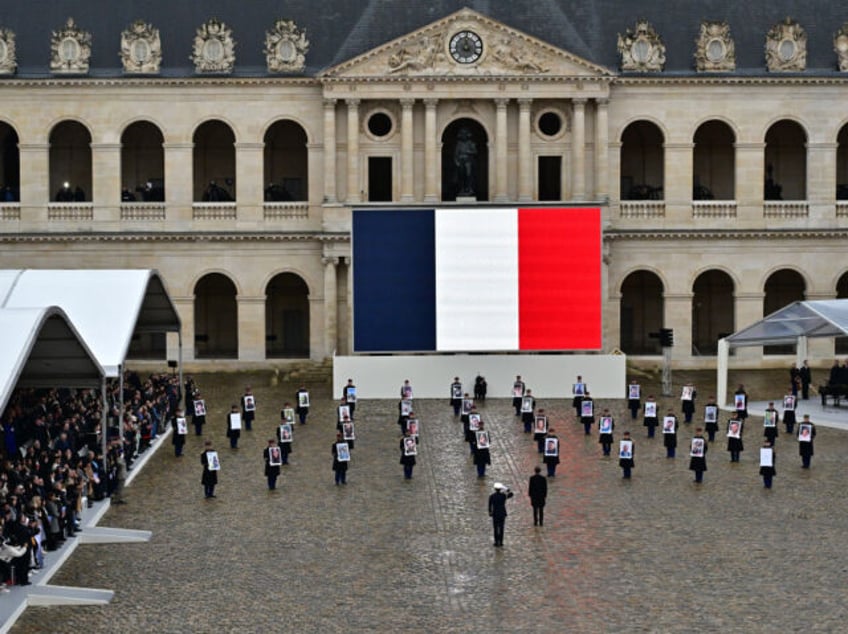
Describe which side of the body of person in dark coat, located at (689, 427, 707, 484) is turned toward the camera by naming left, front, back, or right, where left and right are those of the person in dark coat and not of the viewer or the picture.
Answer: front

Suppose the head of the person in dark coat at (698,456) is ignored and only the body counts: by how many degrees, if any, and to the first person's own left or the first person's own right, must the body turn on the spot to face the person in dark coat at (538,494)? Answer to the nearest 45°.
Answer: approximately 45° to the first person's own right

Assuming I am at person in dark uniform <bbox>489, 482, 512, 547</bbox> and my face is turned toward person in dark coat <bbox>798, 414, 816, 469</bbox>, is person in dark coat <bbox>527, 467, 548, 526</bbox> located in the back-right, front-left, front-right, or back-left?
front-left

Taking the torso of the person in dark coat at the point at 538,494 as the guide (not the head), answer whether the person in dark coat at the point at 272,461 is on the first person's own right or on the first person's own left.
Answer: on the first person's own left

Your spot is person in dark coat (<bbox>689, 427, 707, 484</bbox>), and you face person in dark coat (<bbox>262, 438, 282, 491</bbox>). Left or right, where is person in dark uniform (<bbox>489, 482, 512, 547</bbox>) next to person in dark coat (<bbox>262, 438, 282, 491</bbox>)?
left

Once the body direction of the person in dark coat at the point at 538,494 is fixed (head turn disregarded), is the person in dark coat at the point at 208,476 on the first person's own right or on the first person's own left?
on the first person's own left

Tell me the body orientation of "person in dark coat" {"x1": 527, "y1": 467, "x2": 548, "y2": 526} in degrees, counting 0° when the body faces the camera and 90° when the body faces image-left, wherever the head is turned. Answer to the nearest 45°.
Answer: approximately 180°

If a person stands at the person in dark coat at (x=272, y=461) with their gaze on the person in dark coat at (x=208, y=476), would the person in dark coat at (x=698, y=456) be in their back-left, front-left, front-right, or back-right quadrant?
back-left

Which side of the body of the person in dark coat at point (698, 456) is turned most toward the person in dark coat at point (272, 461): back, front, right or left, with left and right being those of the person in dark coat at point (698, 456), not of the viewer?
right

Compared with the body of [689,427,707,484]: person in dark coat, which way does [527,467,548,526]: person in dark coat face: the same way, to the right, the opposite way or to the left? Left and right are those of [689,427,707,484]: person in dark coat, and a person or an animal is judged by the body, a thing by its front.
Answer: the opposite way

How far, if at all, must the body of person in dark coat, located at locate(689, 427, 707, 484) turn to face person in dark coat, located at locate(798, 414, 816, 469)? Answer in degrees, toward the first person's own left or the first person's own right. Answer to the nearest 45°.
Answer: approximately 135° to the first person's own left

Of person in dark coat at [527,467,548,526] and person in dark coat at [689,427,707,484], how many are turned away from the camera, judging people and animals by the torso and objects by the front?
1

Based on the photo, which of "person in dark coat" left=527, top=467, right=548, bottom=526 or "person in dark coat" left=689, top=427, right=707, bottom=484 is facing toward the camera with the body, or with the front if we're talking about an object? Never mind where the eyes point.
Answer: "person in dark coat" left=689, top=427, right=707, bottom=484
